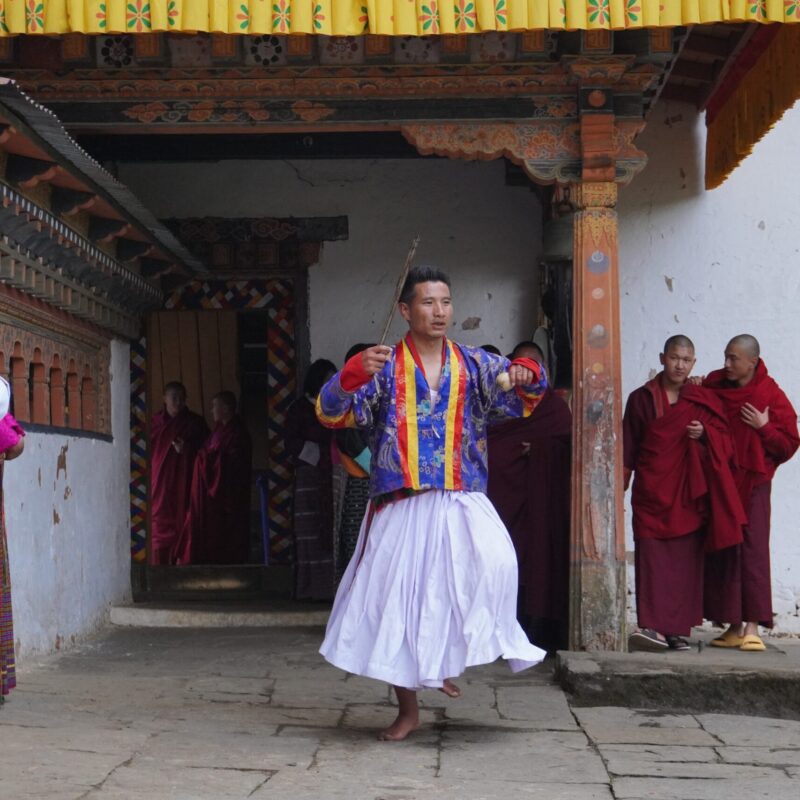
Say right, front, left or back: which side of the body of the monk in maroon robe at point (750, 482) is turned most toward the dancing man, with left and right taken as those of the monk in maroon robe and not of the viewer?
front

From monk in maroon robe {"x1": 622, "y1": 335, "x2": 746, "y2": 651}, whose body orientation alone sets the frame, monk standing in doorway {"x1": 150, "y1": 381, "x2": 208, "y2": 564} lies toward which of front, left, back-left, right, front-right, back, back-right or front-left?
back-right

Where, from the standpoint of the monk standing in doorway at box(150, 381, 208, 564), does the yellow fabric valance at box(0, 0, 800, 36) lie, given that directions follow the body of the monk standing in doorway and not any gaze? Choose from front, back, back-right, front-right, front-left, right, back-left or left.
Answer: front

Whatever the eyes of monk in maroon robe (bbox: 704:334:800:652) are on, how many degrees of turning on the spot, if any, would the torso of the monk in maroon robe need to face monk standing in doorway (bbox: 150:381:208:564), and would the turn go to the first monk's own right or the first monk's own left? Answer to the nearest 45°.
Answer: approximately 90° to the first monk's own right

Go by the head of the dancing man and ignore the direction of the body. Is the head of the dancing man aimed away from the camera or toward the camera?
toward the camera

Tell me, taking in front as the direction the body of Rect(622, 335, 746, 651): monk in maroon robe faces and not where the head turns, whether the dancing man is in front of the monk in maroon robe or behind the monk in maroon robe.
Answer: in front

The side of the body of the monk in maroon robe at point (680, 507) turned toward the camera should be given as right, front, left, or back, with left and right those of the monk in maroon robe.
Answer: front

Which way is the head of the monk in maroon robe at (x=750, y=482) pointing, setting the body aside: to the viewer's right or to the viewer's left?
to the viewer's left

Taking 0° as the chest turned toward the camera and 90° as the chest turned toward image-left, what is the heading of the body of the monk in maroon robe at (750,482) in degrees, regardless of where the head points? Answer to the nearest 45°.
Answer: approximately 45°

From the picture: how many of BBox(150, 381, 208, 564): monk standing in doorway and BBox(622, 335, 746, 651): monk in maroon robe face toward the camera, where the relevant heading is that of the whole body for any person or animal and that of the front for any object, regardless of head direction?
2

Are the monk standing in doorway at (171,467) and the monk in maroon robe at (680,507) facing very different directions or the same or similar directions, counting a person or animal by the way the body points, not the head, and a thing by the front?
same or similar directions

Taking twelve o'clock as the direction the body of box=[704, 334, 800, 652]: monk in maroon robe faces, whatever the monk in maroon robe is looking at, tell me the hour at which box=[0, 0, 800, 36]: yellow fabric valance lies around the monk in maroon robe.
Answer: The yellow fabric valance is roughly at 12 o'clock from the monk in maroon robe.

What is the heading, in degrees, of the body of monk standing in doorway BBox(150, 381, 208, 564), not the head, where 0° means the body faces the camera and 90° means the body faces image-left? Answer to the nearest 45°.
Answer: approximately 0°
